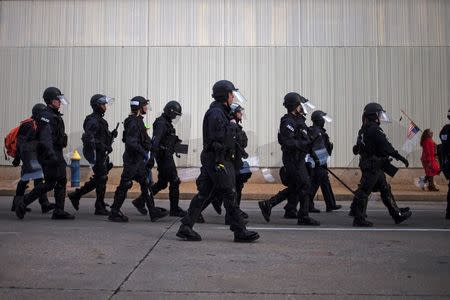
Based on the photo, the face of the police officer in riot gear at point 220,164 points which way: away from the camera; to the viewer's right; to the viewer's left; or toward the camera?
to the viewer's right

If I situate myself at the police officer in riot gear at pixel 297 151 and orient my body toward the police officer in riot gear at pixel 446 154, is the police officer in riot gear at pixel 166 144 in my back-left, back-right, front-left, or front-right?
back-left

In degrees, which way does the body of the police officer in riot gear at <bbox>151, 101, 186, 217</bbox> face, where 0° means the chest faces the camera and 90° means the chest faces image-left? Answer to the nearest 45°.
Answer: approximately 270°

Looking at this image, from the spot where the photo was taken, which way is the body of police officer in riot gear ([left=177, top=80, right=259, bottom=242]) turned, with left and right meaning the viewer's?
facing to the right of the viewer

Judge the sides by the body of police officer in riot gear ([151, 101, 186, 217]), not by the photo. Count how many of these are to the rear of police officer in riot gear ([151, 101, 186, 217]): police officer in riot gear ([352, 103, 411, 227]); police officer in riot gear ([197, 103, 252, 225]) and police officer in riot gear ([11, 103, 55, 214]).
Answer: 1

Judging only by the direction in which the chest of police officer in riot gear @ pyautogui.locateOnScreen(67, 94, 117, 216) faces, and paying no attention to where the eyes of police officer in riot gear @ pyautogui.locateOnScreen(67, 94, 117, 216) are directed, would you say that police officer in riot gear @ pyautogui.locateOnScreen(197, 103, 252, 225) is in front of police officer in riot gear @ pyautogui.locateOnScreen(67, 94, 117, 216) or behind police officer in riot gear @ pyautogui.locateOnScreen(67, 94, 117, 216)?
in front

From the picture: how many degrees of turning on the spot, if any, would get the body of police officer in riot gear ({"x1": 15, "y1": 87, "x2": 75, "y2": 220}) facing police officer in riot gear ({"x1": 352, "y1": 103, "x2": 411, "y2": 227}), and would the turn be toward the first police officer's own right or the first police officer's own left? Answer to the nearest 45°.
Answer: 0° — they already face them

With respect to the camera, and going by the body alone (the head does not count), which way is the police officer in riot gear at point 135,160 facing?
to the viewer's right

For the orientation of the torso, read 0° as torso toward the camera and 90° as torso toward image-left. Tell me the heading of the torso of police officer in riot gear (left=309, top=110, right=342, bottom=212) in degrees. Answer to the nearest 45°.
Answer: approximately 270°
